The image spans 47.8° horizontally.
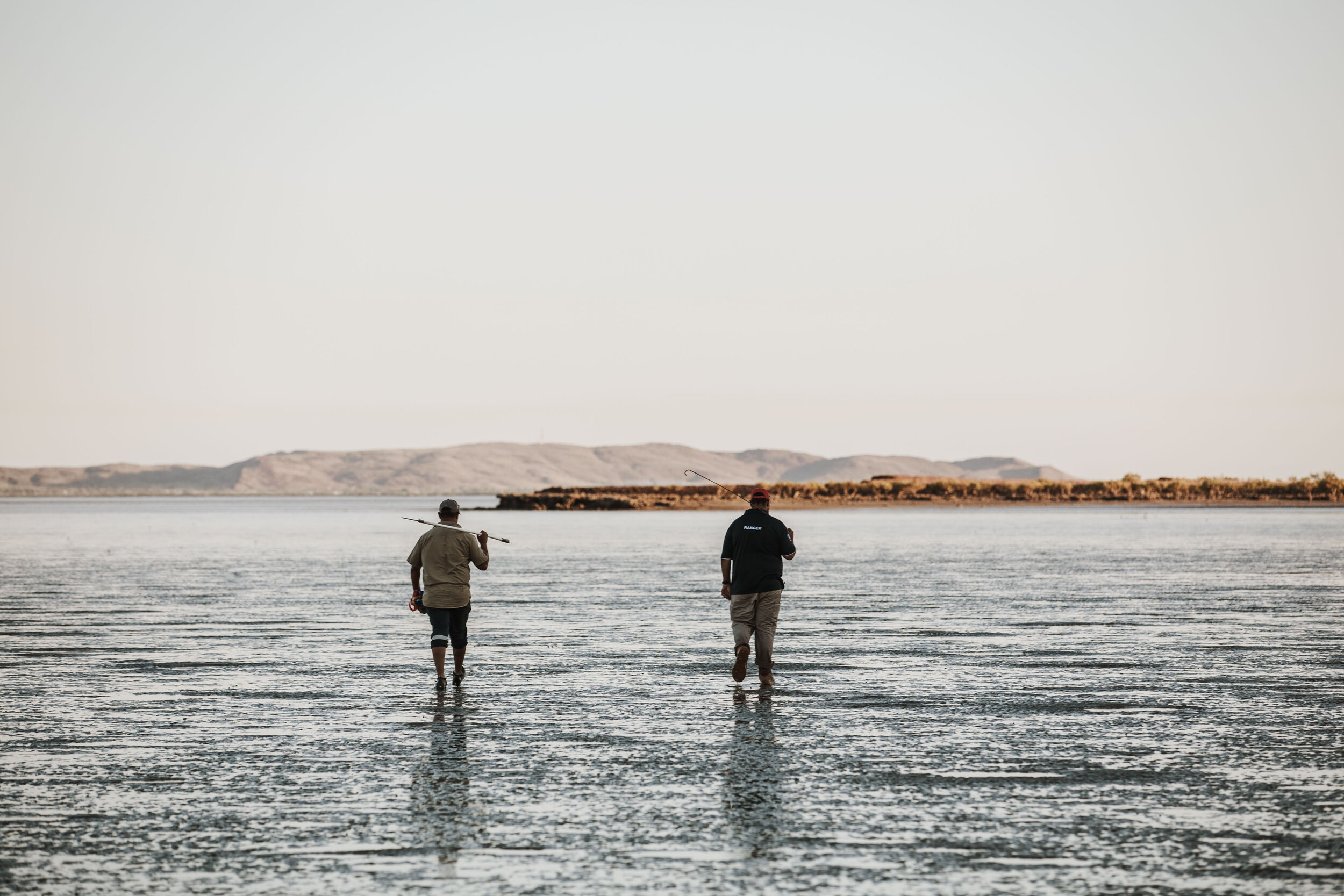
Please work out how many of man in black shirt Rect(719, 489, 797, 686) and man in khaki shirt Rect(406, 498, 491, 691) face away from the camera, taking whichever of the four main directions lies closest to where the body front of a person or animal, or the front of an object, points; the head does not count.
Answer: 2

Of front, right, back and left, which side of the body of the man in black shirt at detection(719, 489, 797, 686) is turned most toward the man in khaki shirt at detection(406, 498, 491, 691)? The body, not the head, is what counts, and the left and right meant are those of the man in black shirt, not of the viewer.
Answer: left

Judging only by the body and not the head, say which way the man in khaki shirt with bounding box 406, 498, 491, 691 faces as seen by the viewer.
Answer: away from the camera

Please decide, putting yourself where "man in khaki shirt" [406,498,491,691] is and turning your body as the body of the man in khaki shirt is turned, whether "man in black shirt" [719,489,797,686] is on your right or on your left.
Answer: on your right

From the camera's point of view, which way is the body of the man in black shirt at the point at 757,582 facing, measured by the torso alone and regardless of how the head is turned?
away from the camera
